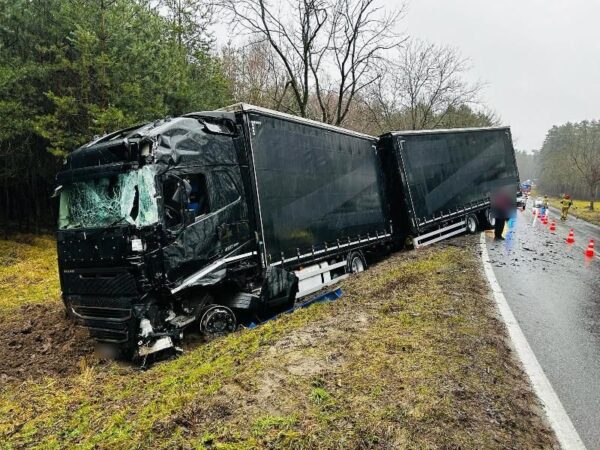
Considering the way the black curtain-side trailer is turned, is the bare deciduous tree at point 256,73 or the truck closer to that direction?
the truck

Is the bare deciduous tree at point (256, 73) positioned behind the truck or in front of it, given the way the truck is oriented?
behind

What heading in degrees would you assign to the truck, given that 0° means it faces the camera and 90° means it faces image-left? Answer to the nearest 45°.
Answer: approximately 45°

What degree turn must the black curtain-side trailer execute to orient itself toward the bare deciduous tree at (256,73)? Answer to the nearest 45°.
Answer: approximately 90° to its right

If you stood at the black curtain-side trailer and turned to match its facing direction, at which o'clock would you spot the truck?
The truck is roughly at 11 o'clock from the black curtain-side trailer.

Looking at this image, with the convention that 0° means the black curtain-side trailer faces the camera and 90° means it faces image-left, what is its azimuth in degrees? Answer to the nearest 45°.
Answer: approximately 45°

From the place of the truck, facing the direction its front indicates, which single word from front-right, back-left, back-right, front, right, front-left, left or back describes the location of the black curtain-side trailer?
back
